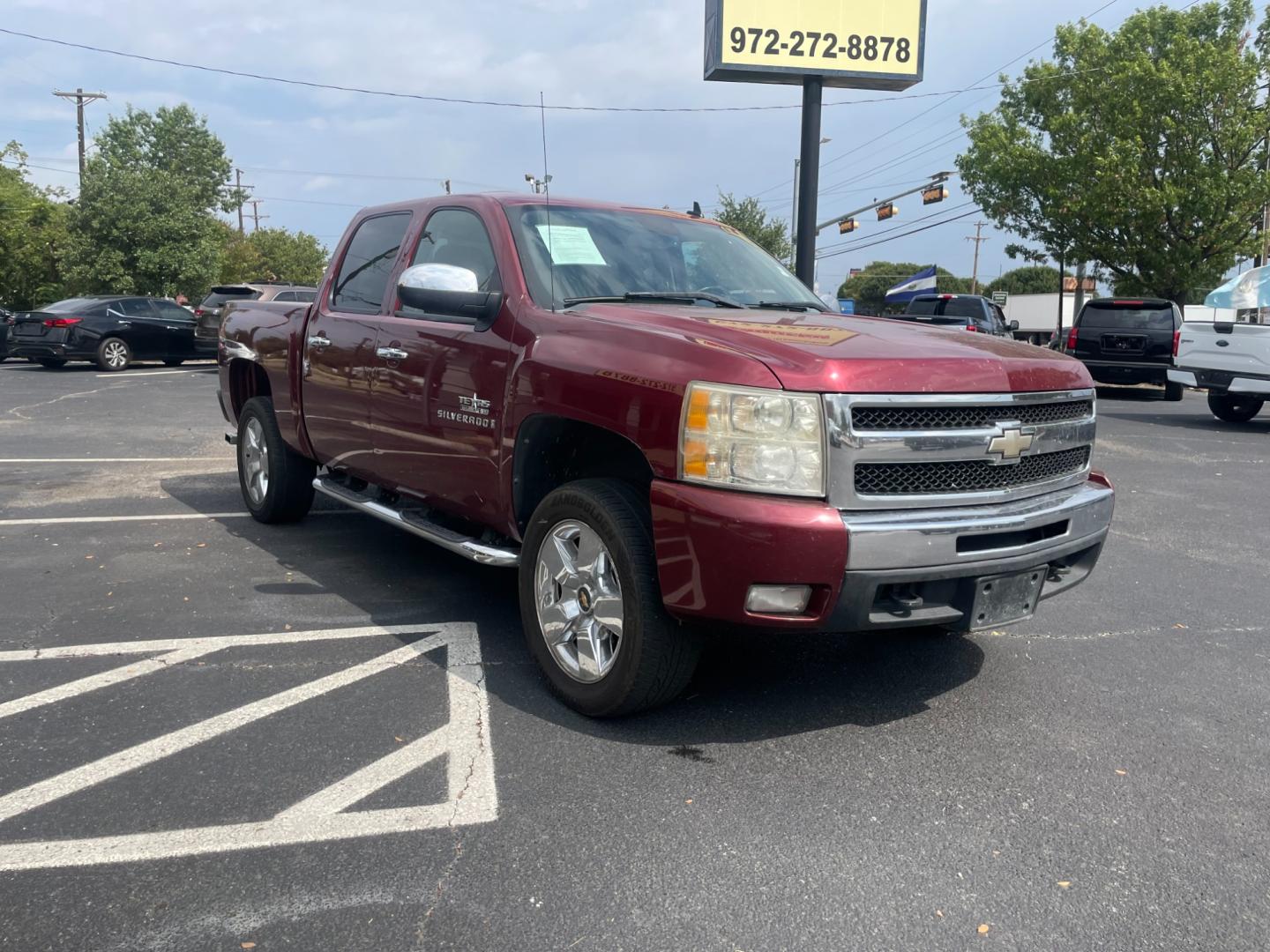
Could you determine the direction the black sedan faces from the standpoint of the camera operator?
facing away from the viewer and to the right of the viewer

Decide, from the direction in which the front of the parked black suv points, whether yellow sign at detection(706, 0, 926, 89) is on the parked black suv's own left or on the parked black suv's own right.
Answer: on the parked black suv's own left

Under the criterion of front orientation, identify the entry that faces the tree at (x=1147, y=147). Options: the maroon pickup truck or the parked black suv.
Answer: the parked black suv

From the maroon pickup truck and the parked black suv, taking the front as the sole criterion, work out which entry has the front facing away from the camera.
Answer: the parked black suv

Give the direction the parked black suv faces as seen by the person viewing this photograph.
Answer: facing away from the viewer

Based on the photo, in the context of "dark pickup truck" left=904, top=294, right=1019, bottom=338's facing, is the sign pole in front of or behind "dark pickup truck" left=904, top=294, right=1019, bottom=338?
behind

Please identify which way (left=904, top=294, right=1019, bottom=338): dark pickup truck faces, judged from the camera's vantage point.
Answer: facing away from the viewer and to the right of the viewer

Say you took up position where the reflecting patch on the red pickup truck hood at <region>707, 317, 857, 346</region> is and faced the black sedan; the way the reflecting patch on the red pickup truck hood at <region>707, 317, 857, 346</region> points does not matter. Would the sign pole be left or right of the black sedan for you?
right

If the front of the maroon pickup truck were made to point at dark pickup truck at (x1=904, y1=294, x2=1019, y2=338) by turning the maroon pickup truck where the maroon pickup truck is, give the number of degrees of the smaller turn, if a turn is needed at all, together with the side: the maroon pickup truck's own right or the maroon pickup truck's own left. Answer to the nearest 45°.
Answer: approximately 135° to the maroon pickup truck's own left

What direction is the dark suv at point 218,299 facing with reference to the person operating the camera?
facing away from the viewer and to the right of the viewer

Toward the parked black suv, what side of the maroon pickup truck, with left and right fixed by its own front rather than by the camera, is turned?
left

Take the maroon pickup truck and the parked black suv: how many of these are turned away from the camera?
1
